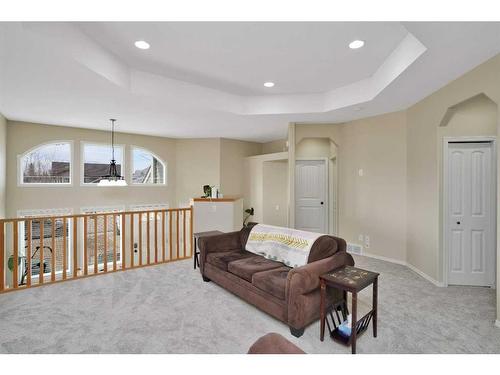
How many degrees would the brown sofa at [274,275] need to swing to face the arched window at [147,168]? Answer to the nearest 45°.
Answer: approximately 90° to its right

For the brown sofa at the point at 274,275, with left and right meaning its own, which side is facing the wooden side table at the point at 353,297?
left

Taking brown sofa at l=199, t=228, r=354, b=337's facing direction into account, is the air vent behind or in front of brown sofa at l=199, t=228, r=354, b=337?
behind

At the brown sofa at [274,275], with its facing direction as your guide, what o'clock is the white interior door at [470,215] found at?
The white interior door is roughly at 7 o'clock from the brown sofa.

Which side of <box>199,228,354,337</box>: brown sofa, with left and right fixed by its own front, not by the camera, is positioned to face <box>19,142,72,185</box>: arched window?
right

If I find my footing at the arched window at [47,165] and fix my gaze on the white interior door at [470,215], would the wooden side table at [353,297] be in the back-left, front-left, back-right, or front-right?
front-right

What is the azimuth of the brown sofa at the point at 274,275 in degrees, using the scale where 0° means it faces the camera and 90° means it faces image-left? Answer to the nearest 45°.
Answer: approximately 45°

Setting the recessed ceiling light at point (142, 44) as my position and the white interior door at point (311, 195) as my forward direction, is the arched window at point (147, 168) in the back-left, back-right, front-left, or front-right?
front-left

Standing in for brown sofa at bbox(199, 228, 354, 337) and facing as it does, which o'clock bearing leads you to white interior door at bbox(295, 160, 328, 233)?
The white interior door is roughly at 5 o'clock from the brown sofa.

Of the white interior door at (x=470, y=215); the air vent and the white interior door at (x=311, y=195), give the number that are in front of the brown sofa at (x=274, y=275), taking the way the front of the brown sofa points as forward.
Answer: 0
